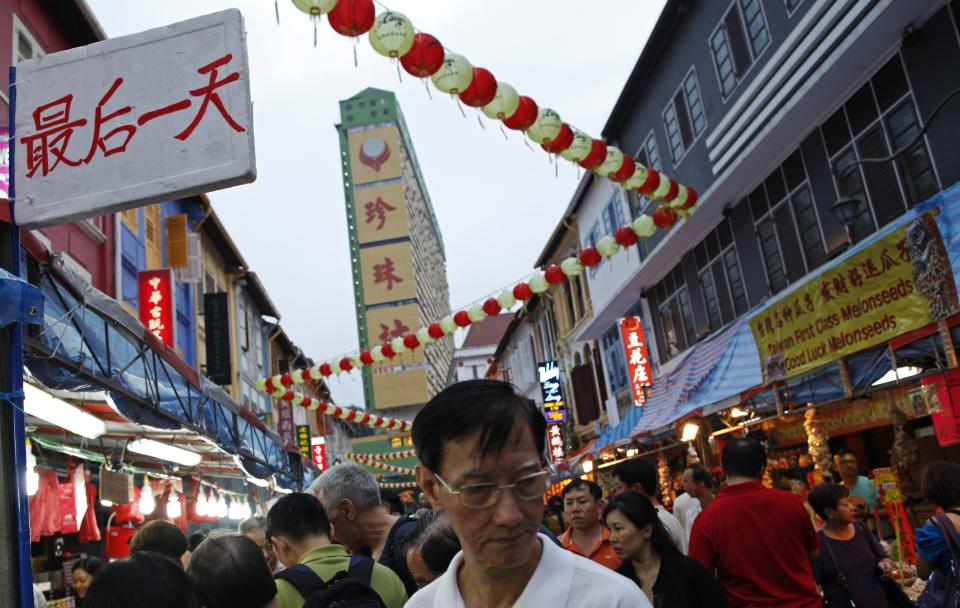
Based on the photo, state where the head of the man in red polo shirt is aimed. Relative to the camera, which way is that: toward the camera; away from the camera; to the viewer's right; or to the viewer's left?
away from the camera

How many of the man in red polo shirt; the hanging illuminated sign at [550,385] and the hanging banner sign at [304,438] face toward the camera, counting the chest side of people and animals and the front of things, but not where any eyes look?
2

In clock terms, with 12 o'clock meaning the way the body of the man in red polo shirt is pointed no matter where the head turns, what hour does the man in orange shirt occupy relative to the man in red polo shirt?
The man in orange shirt is roughly at 10 o'clock from the man in red polo shirt.

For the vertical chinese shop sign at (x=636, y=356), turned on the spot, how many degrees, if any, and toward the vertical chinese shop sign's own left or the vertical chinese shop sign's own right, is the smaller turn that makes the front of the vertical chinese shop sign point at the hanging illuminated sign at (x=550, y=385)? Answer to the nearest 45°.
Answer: approximately 135° to the vertical chinese shop sign's own right

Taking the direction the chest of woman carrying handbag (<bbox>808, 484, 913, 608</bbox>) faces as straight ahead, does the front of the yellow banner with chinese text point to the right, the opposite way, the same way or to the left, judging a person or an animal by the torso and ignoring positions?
to the right

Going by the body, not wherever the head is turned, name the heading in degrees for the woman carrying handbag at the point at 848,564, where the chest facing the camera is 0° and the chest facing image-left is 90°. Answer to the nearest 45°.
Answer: approximately 315°

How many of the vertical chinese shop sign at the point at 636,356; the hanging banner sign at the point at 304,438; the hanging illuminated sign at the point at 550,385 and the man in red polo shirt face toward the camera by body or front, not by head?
3

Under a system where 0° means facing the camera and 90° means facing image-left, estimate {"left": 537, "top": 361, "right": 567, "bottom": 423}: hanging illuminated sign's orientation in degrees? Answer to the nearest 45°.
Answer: approximately 0°

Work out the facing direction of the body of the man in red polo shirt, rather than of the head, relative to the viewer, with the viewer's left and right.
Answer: facing away from the viewer
